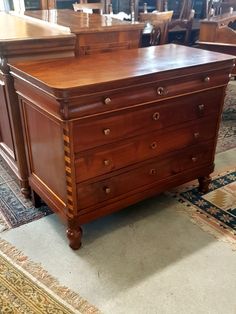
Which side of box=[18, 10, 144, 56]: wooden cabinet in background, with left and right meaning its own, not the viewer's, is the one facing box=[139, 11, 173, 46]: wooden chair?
left

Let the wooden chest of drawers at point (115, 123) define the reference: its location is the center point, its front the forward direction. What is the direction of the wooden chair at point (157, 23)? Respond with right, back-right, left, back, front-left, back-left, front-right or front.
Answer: back-left

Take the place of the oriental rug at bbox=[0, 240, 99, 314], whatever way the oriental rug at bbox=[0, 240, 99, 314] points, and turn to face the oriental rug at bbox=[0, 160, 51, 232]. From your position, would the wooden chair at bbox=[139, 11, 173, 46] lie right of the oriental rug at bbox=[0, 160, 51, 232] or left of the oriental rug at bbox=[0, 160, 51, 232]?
right

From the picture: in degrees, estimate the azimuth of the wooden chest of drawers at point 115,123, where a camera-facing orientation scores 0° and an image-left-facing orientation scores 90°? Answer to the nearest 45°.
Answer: approximately 315°

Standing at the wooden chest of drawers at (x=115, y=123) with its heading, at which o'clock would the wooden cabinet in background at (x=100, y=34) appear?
The wooden cabinet in background is roughly at 7 o'clock from the wooden chest of drawers.

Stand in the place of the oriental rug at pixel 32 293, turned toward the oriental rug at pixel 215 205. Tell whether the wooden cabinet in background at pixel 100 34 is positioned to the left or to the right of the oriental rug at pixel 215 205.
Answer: left

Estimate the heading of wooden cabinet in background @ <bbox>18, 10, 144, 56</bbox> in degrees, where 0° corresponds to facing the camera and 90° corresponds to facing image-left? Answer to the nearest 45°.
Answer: approximately 315°
